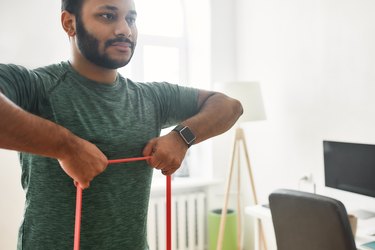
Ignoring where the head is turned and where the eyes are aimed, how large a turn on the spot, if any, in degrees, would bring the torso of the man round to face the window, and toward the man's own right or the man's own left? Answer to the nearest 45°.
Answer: approximately 135° to the man's own left

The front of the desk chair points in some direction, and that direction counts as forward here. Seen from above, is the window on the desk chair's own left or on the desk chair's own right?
on the desk chair's own left

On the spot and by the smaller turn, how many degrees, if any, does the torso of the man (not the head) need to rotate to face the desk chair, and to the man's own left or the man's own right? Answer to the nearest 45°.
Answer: approximately 90° to the man's own left

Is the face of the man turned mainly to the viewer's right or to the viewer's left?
to the viewer's right

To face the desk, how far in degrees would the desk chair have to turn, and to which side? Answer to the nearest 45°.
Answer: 0° — it already faces it

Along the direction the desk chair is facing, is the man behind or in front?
behind

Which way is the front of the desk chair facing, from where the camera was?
facing away from the viewer and to the right of the viewer

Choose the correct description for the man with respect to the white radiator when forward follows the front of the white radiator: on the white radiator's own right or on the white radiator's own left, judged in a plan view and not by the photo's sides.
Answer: on the white radiator's own right
